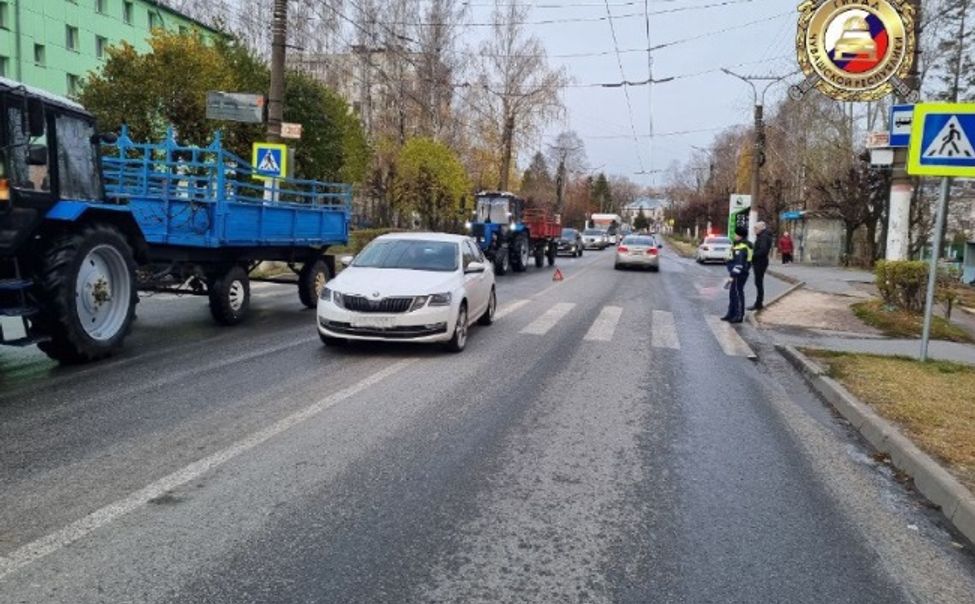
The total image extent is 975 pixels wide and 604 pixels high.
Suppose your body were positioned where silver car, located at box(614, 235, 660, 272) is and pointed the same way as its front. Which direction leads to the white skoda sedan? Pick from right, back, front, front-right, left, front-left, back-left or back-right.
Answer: back

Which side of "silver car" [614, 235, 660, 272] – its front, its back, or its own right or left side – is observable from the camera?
back

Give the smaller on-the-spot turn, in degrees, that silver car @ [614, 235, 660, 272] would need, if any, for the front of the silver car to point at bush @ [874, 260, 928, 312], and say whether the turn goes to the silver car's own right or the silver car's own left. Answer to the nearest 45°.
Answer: approximately 180°

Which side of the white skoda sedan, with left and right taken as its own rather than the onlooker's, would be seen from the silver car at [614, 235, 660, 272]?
back

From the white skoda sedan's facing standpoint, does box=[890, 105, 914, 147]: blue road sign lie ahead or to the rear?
to the rear

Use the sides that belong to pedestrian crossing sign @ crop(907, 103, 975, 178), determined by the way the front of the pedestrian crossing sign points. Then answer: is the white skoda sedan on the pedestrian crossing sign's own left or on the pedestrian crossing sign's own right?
on the pedestrian crossing sign's own right

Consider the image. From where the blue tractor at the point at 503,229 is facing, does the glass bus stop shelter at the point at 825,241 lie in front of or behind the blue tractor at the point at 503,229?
behind

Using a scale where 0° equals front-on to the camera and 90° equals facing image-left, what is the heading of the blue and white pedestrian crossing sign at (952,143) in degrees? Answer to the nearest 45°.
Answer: approximately 0°
